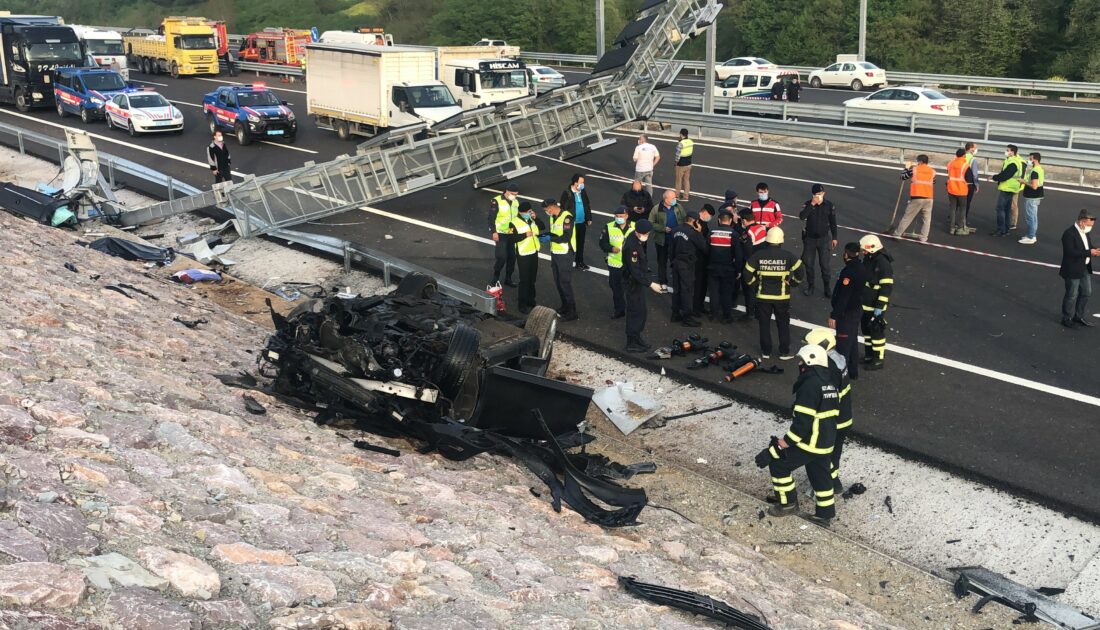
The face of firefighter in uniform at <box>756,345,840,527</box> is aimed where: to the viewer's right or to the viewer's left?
to the viewer's left

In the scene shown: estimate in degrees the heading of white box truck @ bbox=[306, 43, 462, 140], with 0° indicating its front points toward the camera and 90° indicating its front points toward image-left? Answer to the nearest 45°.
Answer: approximately 315°

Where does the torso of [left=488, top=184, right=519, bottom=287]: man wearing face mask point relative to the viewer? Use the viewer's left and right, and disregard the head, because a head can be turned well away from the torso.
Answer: facing the viewer and to the right of the viewer

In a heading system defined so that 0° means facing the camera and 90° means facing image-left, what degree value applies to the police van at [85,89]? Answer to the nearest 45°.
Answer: approximately 315°

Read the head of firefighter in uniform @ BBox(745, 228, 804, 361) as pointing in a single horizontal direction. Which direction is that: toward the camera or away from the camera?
away from the camera

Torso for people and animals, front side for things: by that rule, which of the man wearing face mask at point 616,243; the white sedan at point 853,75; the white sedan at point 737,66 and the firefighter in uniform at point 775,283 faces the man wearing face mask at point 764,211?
the firefighter in uniform

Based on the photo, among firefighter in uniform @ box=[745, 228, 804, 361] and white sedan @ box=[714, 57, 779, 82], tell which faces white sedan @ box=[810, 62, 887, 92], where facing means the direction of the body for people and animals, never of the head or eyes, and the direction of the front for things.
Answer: the firefighter in uniform

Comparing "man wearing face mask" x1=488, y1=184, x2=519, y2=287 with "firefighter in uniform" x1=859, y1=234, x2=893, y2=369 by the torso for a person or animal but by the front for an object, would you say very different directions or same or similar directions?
very different directions

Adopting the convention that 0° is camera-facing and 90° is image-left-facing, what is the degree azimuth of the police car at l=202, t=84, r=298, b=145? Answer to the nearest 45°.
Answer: approximately 315°

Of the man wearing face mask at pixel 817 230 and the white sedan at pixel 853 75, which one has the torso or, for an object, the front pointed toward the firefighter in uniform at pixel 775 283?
the man wearing face mask
